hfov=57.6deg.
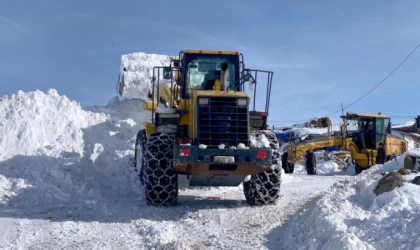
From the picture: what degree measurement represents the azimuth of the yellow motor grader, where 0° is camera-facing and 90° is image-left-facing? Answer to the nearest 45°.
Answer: approximately 45°

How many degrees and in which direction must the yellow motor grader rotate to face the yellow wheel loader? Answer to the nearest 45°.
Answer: approximately 45° to its left

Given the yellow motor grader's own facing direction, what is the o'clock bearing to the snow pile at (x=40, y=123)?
The snow pile is roughly at 12 o'clock from the yellow motor grader.

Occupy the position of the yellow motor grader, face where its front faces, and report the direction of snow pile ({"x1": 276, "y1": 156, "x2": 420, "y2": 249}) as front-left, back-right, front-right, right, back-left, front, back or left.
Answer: front-left

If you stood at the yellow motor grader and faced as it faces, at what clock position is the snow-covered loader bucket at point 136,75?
The snow-covered loader bucket is roughly at 12 o'clock from the yellow motor grader.

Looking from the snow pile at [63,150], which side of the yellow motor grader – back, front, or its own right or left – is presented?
front
